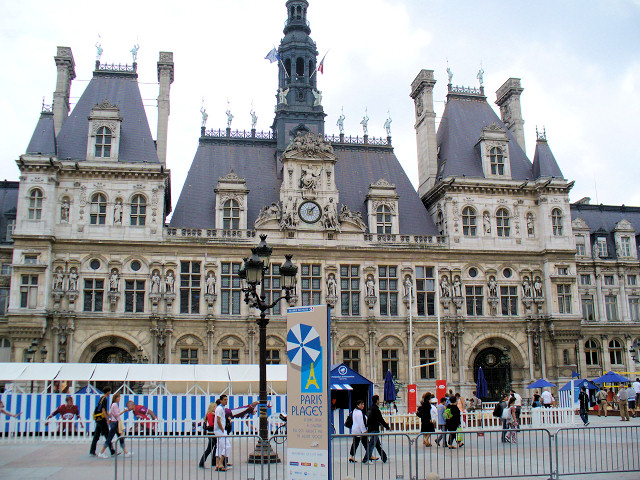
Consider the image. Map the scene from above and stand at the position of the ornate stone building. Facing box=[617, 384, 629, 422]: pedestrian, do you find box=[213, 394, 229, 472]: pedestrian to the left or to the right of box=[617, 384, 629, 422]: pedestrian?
right

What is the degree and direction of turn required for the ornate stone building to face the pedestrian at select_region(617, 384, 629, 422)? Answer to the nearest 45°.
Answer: approximately 45° to its left

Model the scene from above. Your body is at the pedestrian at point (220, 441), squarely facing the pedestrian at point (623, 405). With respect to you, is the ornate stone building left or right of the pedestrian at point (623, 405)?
left

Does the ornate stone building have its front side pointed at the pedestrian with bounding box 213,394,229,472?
yes

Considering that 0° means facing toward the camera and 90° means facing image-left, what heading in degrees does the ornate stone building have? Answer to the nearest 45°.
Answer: approximately 0°
